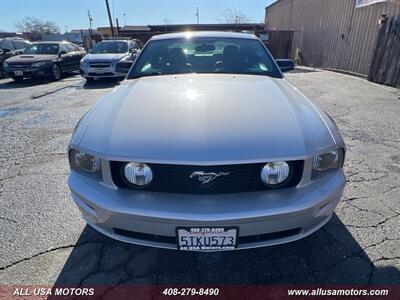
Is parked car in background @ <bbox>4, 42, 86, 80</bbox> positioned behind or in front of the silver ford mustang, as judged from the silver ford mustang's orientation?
behind

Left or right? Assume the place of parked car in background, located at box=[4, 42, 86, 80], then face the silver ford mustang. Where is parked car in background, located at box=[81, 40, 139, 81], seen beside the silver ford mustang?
left

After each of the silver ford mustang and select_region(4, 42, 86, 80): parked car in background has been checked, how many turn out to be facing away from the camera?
0

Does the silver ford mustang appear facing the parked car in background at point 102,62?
no

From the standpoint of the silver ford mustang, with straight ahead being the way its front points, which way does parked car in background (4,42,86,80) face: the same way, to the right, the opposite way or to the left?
the same way

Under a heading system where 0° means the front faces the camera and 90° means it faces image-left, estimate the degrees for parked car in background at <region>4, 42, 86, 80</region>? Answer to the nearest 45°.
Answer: approximately 45°

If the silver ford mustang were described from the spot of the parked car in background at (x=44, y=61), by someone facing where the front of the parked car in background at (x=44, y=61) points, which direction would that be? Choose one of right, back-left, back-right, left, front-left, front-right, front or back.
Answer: front-left

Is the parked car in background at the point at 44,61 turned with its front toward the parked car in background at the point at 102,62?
no

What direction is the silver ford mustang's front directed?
toward the camera
